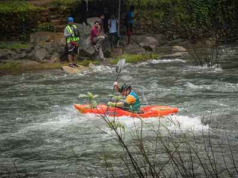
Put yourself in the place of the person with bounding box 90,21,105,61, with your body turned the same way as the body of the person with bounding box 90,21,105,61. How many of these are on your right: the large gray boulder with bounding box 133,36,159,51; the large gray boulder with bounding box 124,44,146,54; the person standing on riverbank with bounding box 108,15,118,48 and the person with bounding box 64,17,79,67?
1

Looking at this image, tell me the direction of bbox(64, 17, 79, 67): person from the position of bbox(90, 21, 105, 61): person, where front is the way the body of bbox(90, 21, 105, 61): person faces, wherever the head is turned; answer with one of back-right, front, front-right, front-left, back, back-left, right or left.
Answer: right

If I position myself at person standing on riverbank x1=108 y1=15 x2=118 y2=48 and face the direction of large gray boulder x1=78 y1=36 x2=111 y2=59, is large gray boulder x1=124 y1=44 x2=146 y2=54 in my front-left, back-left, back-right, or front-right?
back-left

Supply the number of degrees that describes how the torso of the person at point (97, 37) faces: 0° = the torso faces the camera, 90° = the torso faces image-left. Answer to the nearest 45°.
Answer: approximately 315°
